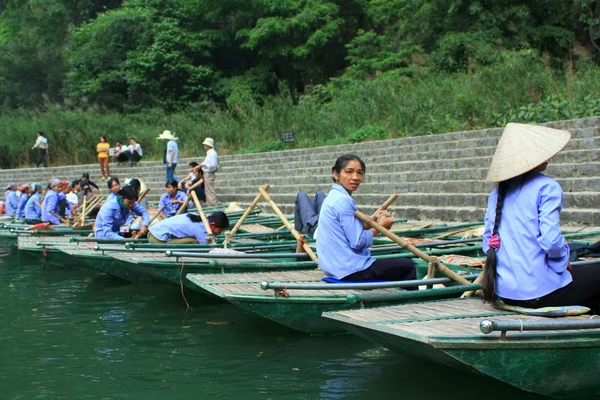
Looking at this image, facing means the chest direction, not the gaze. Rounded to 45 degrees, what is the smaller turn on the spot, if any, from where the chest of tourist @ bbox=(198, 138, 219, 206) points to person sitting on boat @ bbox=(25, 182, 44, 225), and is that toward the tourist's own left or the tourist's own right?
0° — they already face them

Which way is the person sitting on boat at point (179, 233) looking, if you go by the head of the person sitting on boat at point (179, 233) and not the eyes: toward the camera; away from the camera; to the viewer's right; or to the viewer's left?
to the viewer's right

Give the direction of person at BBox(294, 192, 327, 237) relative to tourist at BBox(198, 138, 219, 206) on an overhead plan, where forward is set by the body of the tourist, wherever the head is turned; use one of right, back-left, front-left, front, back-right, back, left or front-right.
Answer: left

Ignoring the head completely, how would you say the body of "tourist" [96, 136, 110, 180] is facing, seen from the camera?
toward the camera

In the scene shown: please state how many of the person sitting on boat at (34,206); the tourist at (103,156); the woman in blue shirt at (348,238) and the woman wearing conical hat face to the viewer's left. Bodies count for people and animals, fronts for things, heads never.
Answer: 0

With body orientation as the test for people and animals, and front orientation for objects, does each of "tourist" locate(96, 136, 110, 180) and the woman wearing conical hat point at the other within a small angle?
no

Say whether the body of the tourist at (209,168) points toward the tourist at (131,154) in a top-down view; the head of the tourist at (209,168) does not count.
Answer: no

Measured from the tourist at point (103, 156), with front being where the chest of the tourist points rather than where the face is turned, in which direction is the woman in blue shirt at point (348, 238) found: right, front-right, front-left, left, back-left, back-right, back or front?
front

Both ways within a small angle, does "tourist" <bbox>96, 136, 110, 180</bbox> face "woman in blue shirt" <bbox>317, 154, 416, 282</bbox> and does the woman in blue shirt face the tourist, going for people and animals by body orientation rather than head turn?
no

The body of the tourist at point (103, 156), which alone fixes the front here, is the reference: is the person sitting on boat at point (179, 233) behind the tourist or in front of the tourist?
in front

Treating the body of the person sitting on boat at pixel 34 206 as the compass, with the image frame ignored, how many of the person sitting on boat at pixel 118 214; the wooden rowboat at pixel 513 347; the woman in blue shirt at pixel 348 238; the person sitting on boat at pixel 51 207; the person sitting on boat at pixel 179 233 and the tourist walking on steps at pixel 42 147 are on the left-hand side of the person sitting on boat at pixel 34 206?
1
